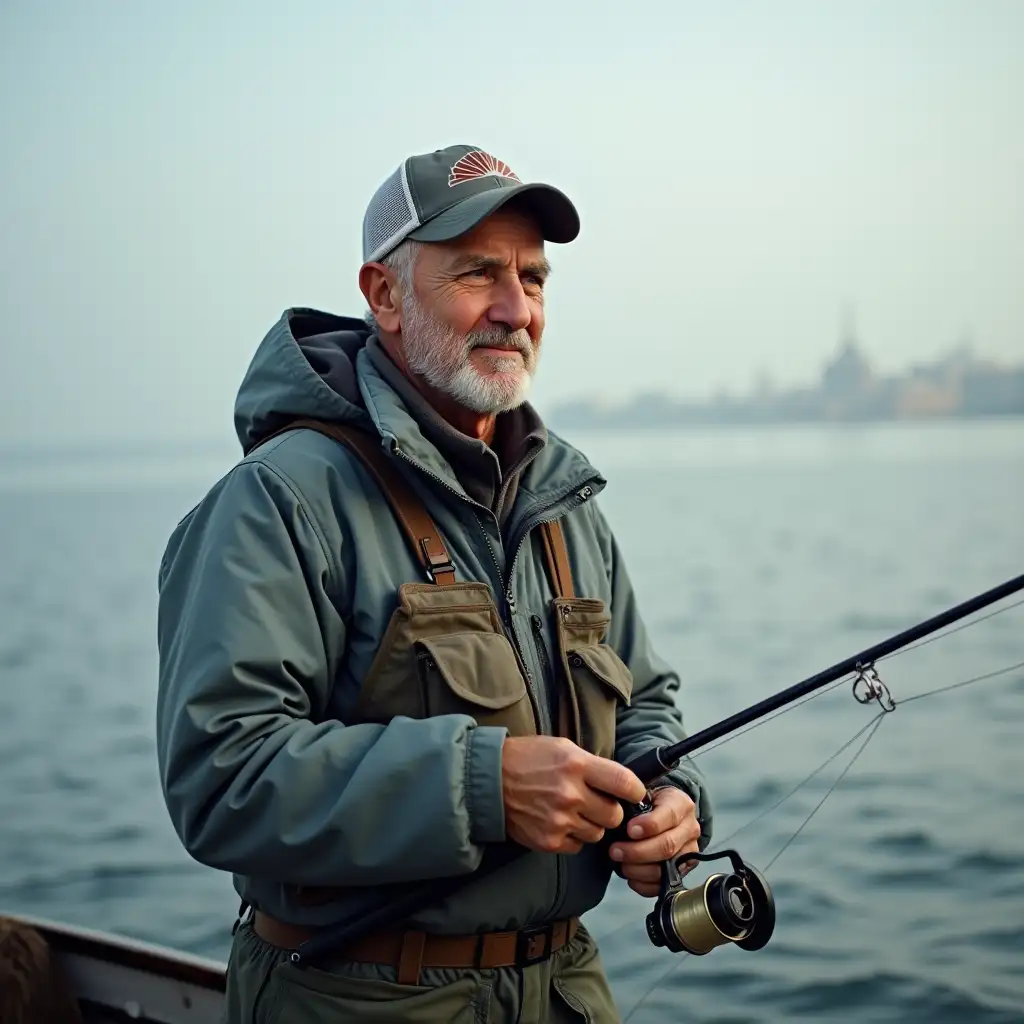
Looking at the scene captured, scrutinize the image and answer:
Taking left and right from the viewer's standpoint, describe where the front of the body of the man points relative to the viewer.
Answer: facing the viewer and to the right of the viewer
